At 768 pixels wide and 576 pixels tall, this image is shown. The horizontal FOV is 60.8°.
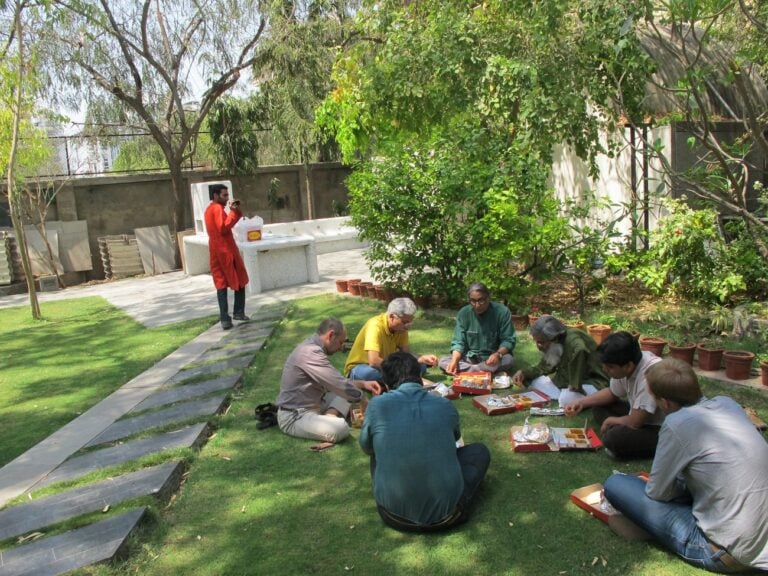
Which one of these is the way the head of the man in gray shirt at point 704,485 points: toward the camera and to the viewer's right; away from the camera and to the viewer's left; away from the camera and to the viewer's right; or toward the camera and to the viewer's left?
away from the camera and to the viewer's left

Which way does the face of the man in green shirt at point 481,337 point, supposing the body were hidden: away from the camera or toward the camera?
toward the camera

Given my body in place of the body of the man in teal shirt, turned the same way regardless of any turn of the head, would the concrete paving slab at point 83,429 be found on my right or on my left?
on my left

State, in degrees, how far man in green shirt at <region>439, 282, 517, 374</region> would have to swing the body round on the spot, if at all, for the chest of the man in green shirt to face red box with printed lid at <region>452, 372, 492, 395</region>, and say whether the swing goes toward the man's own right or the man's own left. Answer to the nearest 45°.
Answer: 0° — they already face it

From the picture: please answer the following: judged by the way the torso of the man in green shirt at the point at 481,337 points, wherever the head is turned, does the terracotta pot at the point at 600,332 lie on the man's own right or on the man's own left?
on the man's own left

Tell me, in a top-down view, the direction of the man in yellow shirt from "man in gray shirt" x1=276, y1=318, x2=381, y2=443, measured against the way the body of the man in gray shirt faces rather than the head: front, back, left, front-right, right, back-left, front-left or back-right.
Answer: front-left

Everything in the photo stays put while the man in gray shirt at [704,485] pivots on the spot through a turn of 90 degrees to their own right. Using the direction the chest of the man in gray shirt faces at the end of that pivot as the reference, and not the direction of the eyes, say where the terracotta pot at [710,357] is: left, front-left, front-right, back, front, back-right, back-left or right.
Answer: front-left

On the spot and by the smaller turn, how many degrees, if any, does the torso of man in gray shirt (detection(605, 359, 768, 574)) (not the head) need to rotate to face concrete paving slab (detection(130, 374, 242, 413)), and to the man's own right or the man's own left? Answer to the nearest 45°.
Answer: approximately 45° to the man's own left

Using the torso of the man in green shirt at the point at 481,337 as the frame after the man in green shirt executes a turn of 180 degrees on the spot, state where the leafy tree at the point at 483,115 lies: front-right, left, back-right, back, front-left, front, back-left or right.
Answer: front

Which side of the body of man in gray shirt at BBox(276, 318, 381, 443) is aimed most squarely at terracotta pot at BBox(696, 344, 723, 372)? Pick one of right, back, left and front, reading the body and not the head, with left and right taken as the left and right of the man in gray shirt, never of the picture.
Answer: front

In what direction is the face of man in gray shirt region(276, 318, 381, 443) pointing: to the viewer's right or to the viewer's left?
to the viewer's right

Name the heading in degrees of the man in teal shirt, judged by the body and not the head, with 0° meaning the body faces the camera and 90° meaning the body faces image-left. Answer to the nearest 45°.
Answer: approximately 180°

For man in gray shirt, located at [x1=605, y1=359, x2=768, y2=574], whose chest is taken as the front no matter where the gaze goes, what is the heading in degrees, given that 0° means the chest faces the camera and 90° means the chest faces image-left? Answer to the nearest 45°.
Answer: approximately 135°

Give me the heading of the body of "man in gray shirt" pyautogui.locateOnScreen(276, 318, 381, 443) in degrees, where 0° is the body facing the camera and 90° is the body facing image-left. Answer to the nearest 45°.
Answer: approximately 270°

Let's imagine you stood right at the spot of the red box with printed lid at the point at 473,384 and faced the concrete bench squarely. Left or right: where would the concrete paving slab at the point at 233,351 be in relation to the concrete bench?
left

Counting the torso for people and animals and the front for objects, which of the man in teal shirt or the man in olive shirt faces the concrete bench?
the man in teal shirt

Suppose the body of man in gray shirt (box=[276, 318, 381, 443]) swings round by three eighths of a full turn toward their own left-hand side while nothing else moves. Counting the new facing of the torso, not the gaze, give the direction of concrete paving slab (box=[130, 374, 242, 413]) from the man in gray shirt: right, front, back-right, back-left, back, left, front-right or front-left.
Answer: front

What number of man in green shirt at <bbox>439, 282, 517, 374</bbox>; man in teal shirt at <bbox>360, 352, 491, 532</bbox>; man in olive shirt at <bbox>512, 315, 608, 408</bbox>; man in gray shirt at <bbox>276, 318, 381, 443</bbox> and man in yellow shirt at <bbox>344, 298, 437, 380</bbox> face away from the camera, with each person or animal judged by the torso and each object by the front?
1

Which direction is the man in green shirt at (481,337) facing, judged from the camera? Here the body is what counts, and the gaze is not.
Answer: toward the camera

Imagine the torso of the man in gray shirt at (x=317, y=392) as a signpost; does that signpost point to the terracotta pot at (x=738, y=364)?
yes
